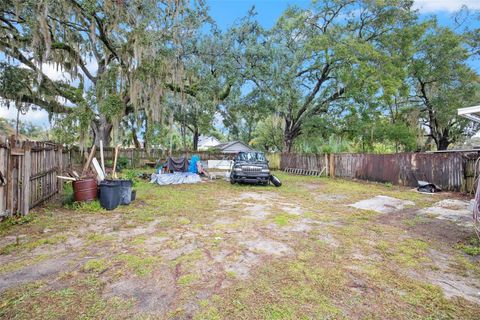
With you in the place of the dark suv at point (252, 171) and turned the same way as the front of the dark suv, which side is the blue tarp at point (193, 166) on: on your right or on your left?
on your right

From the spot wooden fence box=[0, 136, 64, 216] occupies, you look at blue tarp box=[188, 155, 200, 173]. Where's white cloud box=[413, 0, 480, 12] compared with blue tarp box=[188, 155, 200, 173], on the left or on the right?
right

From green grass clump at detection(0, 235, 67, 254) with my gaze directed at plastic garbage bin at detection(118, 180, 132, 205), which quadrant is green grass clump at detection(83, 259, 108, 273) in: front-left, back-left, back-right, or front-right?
back-right

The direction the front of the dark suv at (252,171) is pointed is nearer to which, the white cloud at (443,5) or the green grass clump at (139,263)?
the green grass clump

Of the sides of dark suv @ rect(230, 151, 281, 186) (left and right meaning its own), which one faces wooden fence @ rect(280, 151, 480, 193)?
left

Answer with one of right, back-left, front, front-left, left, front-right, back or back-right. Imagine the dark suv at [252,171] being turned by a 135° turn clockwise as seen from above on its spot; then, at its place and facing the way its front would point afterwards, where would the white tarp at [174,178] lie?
front-left

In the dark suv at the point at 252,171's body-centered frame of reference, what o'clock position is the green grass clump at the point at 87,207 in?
The green grass clump is roughly at 1 o'clock from the dark suv.

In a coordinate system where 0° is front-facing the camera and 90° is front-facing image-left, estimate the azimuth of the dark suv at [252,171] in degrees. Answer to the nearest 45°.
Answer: approximately 0°

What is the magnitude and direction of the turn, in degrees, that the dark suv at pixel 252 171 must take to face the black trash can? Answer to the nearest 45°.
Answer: approximately 45° to its right

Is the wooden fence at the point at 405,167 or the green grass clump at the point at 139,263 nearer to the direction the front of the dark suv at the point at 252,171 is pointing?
the green grass clump

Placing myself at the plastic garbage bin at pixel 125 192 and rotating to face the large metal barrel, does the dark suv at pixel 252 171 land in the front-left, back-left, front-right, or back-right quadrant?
back-right

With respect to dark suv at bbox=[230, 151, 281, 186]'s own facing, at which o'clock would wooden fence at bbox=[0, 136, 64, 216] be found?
The wooden fence is roughly at 1 o'clock from the dark suv.
